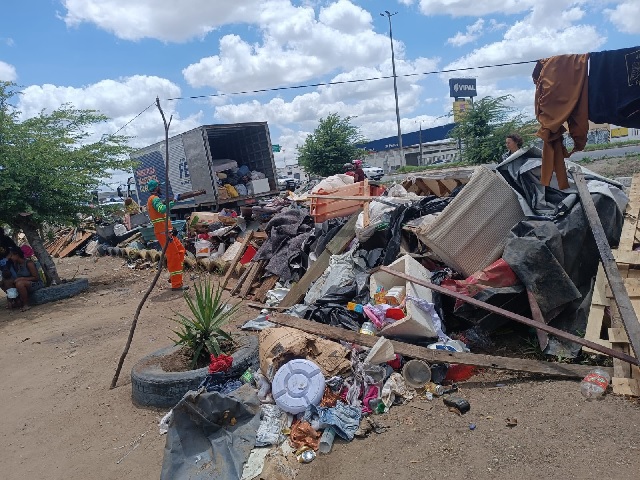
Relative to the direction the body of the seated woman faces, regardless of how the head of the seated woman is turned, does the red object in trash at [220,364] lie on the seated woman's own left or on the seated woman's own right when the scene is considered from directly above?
on the seated woman's own left

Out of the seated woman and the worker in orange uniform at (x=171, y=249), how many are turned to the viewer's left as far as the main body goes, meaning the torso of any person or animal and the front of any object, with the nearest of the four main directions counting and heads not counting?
1

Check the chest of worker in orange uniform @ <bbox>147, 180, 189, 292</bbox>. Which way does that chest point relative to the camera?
to the viewer's right

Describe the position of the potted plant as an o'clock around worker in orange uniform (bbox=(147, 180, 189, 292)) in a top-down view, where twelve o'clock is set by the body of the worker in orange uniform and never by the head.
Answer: The potted plant is roughly at 3 o'clock from the worker in orange uniform.

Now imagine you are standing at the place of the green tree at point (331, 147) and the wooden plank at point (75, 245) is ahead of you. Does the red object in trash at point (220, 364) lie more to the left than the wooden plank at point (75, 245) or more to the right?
left

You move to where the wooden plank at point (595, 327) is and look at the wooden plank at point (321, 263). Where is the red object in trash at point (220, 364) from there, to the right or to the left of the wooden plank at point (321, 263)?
left

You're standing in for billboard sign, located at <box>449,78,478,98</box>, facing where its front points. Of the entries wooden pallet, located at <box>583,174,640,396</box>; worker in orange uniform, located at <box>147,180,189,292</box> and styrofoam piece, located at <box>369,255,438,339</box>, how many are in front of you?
3

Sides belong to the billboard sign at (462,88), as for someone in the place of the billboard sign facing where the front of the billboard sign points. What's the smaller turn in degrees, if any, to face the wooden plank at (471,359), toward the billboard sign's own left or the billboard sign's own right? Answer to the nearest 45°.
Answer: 0° — it already faces it

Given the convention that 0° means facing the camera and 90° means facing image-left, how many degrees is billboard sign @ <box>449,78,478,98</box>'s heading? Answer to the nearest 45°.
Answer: approximately 0°

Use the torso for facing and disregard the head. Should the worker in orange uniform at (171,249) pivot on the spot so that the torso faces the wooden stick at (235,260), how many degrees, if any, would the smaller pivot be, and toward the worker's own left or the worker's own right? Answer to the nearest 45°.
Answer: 0° — they already face it

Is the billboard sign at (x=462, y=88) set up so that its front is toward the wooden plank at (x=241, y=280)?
yes
